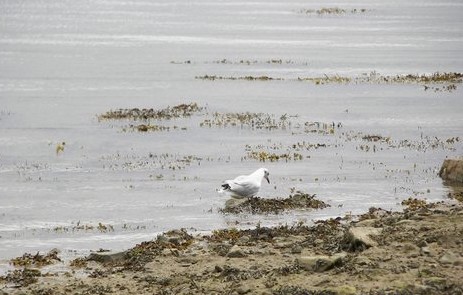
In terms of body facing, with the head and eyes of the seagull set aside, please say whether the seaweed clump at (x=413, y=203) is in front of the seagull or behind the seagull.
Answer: in front

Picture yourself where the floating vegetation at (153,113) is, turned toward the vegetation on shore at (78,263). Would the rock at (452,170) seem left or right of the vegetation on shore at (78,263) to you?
left

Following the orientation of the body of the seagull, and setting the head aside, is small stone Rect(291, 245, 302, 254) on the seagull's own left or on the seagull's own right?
on the seagull's own right

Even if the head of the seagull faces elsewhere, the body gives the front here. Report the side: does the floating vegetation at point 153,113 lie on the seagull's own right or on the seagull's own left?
on the seagull's own left

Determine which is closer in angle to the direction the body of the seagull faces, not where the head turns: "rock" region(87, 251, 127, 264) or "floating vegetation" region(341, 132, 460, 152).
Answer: the floating vegetation

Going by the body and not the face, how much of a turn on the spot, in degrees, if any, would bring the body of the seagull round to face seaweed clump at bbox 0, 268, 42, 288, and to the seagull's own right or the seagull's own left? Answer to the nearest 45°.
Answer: approximately 135° to the seagull's own right

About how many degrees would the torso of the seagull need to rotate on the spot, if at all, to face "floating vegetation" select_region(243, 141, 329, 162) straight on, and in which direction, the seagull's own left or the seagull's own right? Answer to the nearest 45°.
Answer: approximately 90° to the seagull's own left

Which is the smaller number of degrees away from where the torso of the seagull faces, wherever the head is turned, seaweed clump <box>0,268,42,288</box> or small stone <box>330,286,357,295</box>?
the small stone

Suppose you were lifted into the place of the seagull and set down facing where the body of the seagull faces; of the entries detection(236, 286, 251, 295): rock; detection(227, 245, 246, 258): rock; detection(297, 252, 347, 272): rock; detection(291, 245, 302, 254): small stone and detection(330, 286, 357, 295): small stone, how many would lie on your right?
5

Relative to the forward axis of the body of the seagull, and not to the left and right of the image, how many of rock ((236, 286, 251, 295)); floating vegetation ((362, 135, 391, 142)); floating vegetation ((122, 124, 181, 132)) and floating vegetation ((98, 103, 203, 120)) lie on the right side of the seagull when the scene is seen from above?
1

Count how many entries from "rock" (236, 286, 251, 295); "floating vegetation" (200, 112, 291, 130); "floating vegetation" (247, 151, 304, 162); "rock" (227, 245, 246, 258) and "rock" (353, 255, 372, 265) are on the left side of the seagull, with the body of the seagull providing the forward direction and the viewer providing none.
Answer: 2

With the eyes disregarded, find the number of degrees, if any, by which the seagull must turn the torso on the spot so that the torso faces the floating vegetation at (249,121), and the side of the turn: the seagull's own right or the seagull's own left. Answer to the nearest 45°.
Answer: approximately 90° to the seagull's own left

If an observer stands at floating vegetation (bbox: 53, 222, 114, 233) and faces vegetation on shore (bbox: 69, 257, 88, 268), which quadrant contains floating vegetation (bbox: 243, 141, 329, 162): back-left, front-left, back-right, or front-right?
back-left

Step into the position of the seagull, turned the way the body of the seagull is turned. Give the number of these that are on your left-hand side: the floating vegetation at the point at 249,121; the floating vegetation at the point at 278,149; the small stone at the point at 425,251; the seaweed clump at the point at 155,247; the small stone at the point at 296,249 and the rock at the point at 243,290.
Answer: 2

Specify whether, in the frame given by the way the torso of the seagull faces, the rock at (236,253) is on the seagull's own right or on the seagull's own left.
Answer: on the seagull's own right

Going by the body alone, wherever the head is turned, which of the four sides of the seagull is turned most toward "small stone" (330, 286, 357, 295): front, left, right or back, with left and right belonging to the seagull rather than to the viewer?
right

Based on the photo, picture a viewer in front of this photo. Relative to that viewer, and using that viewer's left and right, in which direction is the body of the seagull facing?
facing to the right of the viewer
